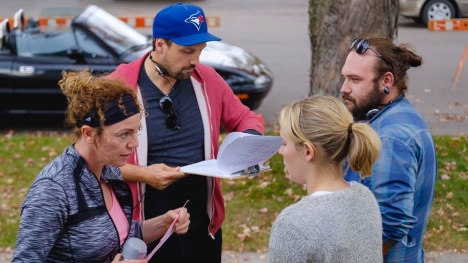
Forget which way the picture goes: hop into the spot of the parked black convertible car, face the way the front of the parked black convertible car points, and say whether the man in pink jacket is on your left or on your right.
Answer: on your right

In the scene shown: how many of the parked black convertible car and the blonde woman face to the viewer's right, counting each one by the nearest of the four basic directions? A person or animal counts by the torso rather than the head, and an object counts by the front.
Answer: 1

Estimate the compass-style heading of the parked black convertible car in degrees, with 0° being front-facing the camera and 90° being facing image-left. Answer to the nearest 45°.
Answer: approximately 270°

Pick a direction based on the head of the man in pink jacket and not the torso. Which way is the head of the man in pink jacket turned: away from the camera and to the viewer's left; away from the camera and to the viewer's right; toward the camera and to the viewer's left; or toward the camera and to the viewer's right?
toward the camera and to the viewer's right

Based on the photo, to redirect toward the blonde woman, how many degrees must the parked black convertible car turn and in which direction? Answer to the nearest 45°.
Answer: approximately 90° to its right

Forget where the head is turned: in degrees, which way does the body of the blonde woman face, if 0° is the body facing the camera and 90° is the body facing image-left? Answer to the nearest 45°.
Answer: approximately 135°

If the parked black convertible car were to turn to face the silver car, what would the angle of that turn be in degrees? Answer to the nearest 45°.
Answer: approximately 45° to its left
